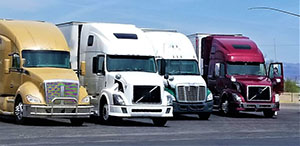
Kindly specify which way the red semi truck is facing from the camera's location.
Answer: facing the viewer and to the right of the viewer

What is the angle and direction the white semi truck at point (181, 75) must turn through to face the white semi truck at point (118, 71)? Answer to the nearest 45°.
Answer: approximately 90° to its right

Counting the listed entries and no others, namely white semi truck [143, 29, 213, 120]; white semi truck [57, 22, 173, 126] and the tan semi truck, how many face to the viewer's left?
0

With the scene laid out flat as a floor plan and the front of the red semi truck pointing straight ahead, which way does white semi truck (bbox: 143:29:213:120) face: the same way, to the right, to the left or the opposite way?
the same way

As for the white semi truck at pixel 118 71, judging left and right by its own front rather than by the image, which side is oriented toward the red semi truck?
left

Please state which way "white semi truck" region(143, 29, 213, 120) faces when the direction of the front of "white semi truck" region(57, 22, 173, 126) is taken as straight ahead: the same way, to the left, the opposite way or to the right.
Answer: the same way

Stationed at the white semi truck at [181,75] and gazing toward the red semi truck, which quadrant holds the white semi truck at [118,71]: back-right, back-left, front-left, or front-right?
back-right

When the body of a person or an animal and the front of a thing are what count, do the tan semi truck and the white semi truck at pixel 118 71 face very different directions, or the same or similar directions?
same or similar directions

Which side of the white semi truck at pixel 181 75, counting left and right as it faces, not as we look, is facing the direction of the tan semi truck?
right

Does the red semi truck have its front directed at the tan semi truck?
no

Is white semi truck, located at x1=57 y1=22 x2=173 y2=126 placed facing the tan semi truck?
no

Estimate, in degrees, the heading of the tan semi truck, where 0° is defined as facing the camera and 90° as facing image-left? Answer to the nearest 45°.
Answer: approximately 315°

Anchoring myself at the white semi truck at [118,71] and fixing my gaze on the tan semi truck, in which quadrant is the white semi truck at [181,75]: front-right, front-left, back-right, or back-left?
back-right

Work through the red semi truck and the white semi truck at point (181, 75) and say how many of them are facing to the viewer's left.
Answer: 0

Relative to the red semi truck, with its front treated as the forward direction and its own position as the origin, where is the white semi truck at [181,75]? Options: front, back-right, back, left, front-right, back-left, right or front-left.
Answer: right
